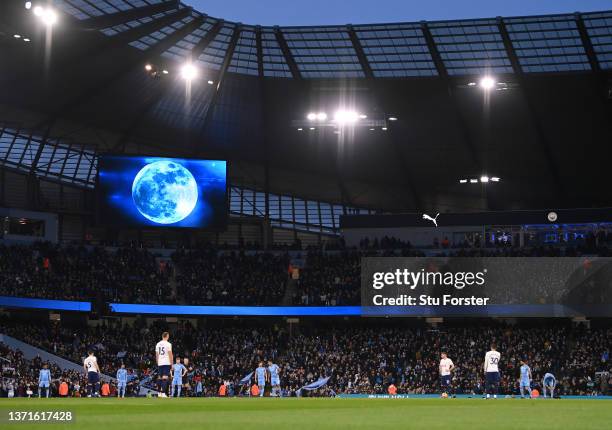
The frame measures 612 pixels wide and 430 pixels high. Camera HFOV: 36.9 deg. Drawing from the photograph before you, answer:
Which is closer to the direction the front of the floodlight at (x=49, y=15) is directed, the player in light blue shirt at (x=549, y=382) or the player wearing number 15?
the player wearing number 15

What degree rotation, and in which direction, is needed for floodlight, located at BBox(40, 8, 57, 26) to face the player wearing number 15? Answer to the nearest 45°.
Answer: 0° — it already faces them

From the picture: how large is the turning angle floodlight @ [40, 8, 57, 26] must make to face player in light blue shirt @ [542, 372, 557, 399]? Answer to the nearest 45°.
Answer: approximately 90° to its left

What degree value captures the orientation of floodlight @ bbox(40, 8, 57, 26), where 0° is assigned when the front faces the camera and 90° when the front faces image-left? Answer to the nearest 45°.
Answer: approximately 0°
